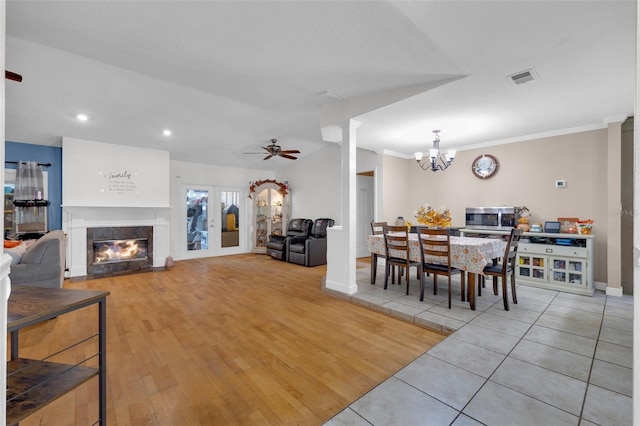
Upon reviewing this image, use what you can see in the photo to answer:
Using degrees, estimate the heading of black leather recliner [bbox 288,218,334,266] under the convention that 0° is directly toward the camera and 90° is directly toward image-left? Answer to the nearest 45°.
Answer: approximately 45°

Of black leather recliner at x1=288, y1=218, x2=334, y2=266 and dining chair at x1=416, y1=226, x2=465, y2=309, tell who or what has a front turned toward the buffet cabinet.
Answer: the dining chair

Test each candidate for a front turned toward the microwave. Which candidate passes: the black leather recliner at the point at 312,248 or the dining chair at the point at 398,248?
the dining chair

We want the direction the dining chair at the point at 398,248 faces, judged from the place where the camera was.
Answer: facing away from the viewer and to the right of the viewer

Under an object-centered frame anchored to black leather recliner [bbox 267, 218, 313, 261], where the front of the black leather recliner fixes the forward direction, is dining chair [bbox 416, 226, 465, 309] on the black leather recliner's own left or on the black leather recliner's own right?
on the black leather recliner's own left

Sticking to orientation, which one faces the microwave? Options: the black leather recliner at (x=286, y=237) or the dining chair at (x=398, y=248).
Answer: the dining chair

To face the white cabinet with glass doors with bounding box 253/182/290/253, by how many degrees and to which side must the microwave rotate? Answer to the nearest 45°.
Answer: approximately 90° to its right

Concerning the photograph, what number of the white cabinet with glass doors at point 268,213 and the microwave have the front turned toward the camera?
2

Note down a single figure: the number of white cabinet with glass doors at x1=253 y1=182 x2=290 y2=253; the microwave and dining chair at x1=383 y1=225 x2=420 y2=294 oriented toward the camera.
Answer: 2

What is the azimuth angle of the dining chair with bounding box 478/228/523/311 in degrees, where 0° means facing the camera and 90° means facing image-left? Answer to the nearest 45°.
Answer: approximately 135°

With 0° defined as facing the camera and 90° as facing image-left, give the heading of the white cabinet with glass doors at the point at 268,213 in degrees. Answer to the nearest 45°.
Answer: approximately 0°

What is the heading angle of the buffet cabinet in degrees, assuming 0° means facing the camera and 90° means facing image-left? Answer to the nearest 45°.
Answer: approximately 45°
